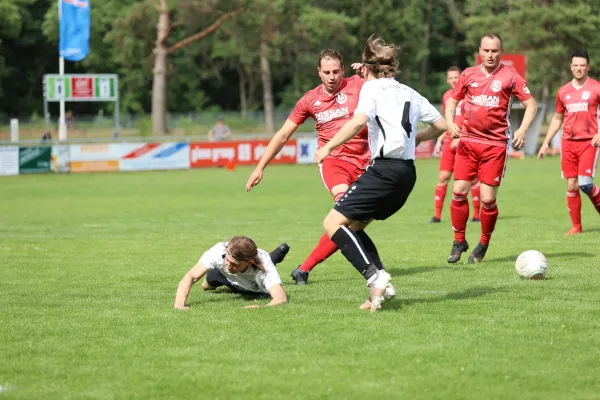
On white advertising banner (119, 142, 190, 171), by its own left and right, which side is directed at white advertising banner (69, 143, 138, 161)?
right

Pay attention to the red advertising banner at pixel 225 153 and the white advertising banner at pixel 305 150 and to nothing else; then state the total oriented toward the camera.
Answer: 2

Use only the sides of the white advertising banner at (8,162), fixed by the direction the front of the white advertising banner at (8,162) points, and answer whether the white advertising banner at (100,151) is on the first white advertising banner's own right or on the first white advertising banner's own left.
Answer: on the first white advertising banner's own left

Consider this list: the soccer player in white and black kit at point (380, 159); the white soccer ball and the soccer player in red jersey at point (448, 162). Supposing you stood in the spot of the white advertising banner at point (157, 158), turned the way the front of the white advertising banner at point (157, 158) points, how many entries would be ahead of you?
3

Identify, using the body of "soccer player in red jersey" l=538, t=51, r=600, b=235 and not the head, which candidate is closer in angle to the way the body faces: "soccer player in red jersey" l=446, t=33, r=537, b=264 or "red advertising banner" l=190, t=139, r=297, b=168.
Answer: the soccer player in red jersey

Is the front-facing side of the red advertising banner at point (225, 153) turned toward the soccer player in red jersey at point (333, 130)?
yes
